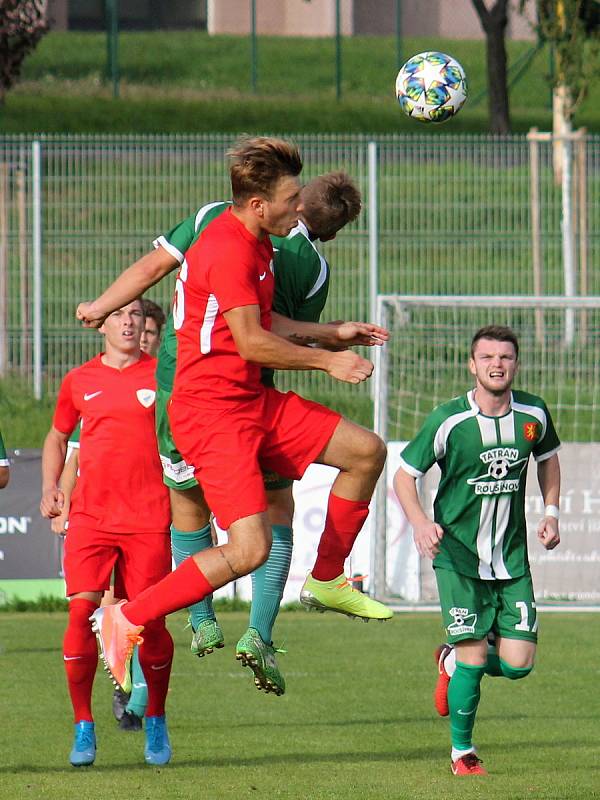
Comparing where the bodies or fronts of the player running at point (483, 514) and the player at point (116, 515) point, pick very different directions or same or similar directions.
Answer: same or similar directions

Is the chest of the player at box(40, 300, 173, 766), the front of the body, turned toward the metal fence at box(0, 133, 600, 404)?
no

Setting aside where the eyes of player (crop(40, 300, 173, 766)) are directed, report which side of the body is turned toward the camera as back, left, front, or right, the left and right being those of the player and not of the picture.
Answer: front

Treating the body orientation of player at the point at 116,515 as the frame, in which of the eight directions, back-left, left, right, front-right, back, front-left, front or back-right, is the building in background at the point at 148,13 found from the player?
back

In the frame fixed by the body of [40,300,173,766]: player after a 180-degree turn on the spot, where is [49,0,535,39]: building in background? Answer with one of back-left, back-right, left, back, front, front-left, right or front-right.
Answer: front

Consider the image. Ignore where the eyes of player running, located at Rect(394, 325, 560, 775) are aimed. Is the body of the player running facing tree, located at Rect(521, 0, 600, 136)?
no

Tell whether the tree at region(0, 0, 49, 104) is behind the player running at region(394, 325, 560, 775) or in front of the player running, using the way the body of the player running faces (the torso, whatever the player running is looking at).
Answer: behind

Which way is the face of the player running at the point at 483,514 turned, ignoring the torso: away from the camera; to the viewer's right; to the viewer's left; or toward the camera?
toward the camera

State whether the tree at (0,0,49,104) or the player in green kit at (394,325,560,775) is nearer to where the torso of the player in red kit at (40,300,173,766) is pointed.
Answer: the player in green kit

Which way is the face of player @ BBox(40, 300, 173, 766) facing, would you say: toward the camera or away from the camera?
toward the camera

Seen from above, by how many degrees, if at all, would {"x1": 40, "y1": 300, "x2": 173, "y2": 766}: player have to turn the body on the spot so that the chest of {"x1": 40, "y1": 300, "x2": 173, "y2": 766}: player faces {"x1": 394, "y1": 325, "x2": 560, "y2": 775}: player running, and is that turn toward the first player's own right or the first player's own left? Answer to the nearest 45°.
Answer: approximately 90° to the first player's own left

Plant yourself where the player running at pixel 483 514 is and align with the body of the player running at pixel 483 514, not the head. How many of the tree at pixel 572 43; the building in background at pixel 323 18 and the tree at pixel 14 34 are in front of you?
0

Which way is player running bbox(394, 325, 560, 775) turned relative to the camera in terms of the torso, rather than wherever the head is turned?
toward the camera

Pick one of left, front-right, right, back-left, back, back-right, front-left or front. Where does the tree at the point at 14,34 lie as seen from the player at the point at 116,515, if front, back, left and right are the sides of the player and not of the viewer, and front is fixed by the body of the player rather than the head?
back

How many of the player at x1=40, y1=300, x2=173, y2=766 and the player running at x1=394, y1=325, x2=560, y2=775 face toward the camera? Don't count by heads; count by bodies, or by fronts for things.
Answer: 2

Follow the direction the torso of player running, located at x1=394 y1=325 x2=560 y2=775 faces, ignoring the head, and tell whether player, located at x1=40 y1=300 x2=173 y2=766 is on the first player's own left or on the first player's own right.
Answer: on the first player's own right
